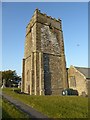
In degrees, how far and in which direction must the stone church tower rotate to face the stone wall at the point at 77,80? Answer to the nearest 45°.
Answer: approximately 135° to its left

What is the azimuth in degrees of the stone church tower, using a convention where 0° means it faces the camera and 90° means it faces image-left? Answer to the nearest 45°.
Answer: approximately 45°
